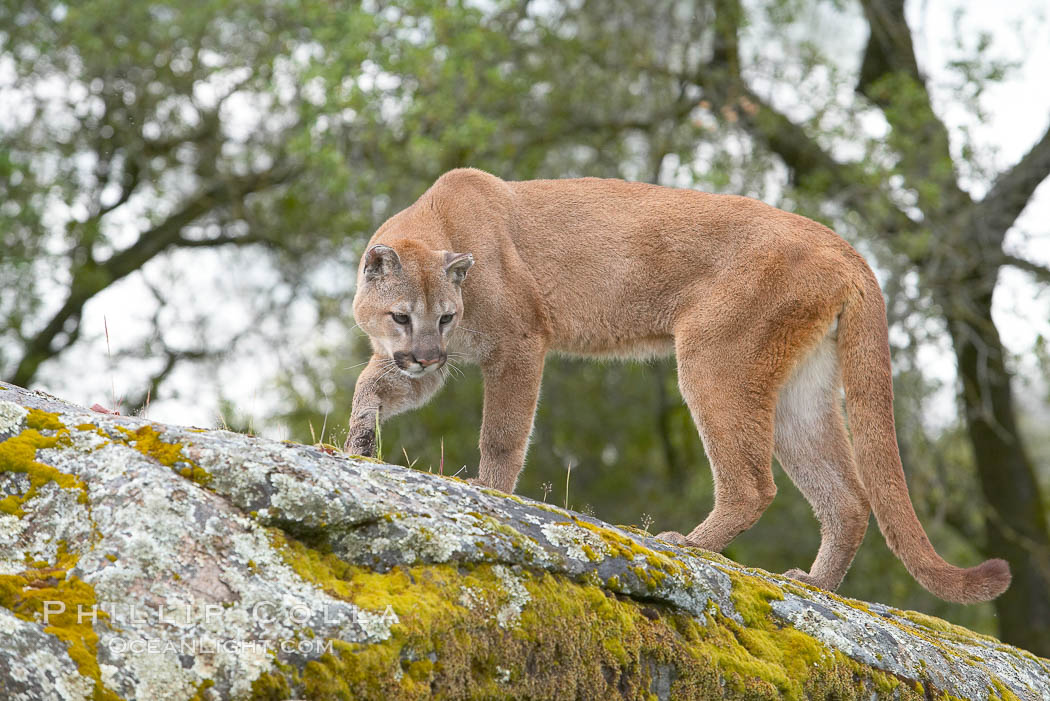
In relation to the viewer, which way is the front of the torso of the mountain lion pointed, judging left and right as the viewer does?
facing to the left of the viewer

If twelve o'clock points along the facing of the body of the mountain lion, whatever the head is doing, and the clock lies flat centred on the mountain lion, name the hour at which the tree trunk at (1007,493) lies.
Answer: The tree trunk is roughly at 4 o'clock from the mountain lion.
